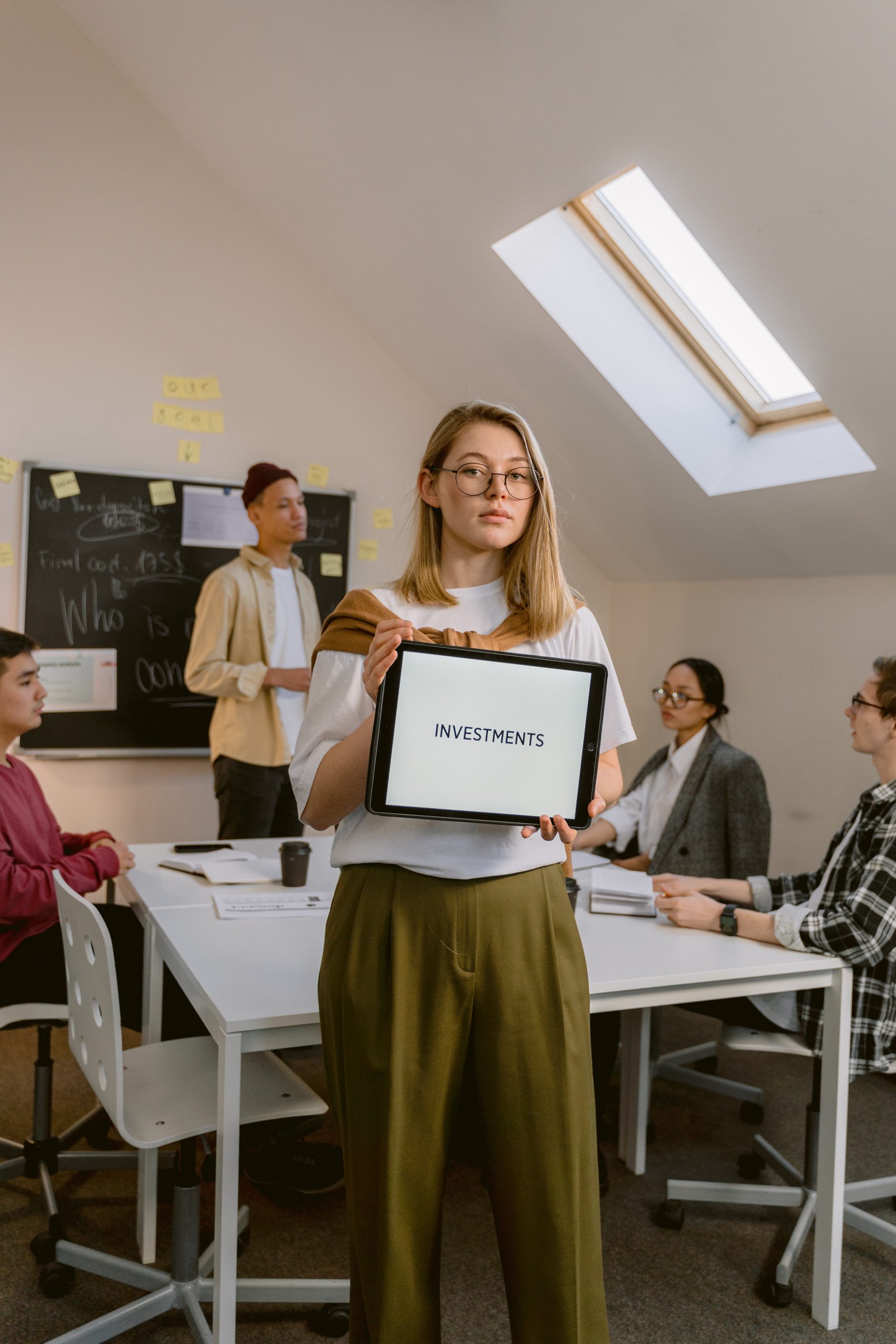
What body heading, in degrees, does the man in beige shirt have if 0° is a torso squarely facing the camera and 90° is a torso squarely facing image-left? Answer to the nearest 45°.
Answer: approximately 315°

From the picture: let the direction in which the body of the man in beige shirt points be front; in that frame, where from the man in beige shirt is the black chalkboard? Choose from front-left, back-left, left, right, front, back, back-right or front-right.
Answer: back

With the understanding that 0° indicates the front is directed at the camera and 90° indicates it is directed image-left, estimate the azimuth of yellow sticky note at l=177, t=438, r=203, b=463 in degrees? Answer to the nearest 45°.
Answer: approximately 0°

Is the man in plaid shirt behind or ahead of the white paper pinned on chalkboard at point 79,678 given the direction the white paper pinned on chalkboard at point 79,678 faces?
ahead

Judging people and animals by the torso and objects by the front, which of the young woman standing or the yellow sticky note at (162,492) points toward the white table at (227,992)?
the yellow sticky note

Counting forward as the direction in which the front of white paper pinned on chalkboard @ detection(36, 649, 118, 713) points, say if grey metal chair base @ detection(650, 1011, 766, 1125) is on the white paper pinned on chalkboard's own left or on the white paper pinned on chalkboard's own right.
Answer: on the white paper pinned on chalkboard's own left

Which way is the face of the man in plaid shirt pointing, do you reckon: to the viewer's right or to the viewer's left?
to the viewer's left
